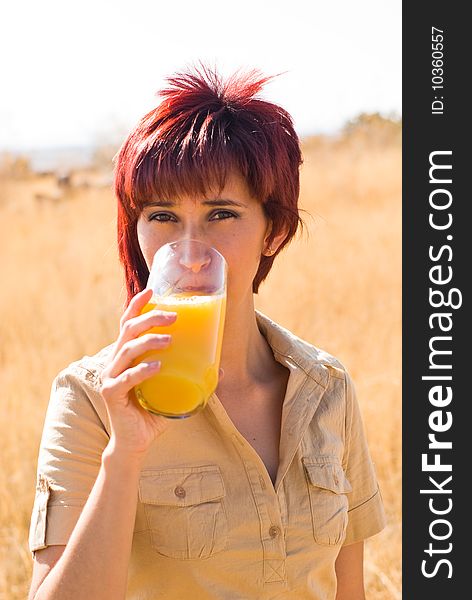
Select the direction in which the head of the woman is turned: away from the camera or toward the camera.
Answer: toward the camera

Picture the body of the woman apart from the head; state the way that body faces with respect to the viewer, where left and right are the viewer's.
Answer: facing the viewer and to the right of the viewer
